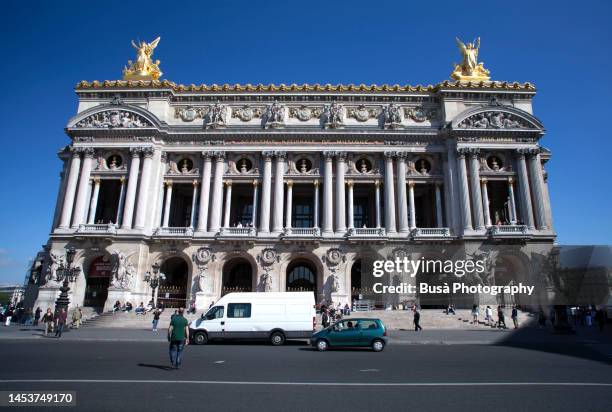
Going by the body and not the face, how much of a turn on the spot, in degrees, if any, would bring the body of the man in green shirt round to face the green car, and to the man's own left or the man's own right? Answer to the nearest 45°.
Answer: approximately 45° to the man's own right

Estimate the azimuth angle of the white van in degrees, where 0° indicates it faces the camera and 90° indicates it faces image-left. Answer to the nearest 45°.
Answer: approximately 90°

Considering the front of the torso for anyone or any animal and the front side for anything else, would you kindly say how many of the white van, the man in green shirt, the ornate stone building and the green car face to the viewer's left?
2

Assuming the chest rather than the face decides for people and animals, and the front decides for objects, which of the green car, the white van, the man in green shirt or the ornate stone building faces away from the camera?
the man in green shirt

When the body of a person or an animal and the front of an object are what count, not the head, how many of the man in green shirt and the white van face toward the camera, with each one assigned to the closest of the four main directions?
0

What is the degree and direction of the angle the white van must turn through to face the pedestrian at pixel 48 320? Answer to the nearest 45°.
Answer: approximately 45° to its right

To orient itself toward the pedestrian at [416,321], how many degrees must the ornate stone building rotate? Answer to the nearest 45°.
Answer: approximately 45° to its left

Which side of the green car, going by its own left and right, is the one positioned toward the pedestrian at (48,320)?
front

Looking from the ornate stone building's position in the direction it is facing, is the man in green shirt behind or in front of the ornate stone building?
in front

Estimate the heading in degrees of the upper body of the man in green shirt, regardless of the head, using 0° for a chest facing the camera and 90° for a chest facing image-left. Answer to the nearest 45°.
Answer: approximately 180°

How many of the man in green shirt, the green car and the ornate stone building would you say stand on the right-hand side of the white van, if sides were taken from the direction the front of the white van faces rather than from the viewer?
1

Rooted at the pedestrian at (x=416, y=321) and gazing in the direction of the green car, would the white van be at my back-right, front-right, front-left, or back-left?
front-right

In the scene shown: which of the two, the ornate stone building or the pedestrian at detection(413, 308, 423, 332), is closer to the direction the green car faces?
the ornate stone building

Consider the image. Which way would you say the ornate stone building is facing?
toward the camera

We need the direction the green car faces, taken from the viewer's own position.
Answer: facing to the left of the viewer

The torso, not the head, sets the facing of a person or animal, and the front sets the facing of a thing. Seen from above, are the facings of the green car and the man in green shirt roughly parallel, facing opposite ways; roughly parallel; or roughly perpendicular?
roughly perpendicular
